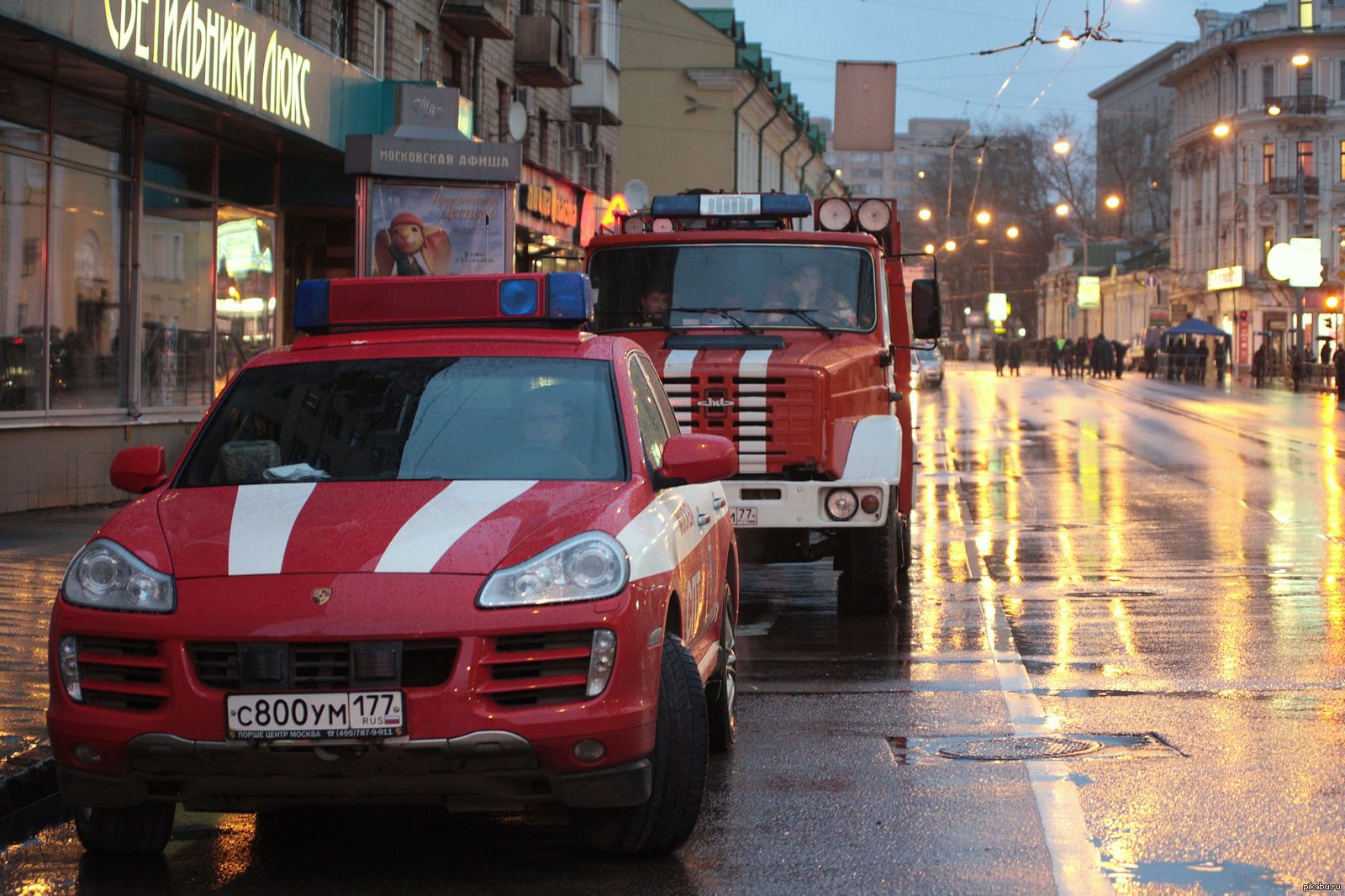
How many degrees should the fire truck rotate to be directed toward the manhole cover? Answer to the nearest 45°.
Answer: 0° — it already faces it

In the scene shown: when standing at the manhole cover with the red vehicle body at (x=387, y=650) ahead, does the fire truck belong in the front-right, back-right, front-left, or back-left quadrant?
back-right

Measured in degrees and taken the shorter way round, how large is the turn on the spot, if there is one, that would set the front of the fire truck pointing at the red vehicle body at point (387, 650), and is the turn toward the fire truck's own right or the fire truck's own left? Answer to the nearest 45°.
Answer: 0° — it already faces it

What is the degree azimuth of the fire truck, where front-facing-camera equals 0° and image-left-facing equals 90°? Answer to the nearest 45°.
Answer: approximately 0°
